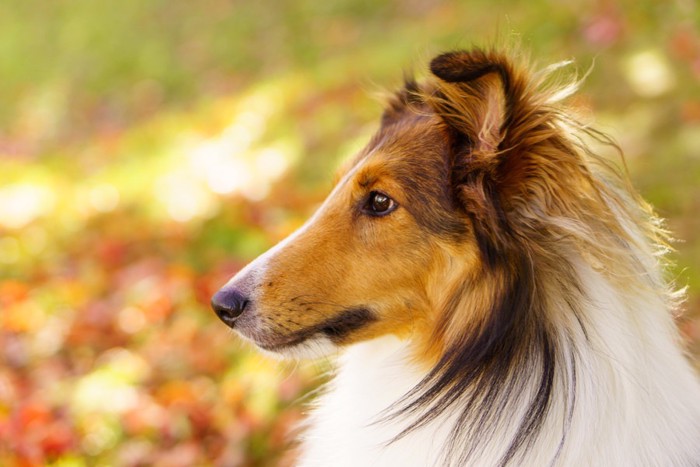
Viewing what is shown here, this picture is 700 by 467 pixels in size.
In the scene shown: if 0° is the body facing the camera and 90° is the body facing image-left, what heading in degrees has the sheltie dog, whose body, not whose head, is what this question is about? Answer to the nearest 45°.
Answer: approximately 90°
